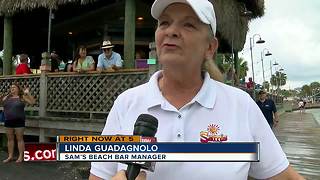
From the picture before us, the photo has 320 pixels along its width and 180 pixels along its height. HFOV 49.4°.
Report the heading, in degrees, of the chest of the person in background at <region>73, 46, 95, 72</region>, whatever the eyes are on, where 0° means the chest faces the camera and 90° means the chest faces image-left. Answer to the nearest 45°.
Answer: approximately 0°

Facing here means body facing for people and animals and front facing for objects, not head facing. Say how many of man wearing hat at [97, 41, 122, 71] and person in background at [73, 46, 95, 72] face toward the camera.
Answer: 2

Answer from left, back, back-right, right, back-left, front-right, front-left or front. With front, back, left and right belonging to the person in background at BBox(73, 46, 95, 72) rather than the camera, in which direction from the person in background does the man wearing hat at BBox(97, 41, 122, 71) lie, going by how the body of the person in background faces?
front-left

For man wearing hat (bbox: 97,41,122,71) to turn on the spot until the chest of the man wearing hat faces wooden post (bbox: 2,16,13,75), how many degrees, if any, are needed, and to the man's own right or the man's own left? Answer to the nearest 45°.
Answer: approximately 135° to the man's own right

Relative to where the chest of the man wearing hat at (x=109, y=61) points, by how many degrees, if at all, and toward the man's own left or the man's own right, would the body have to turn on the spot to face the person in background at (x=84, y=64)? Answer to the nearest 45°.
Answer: approximately 135° to the man's own right
